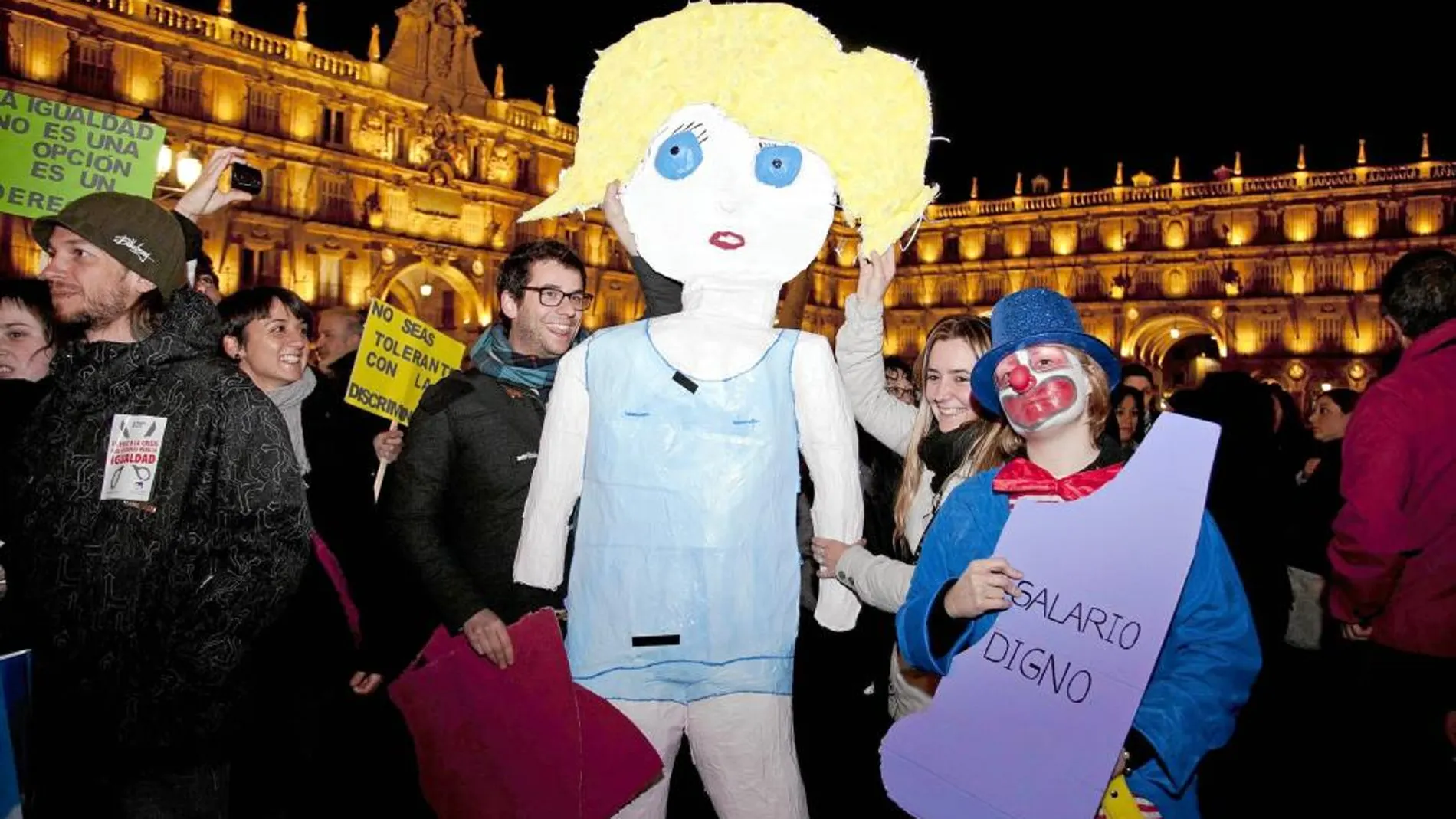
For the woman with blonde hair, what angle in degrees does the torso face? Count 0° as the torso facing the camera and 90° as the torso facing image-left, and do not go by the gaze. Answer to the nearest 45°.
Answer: approximately 45°

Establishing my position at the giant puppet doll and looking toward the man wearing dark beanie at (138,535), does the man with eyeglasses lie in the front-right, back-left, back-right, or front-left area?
front-right

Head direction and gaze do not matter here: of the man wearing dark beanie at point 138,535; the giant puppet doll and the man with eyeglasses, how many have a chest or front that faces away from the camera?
0

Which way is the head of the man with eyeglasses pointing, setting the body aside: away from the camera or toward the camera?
toward the camera

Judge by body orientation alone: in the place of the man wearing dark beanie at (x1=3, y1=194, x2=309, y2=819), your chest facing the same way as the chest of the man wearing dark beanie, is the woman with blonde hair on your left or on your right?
on your left

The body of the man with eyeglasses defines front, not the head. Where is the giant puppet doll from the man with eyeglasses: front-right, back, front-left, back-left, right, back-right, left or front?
front

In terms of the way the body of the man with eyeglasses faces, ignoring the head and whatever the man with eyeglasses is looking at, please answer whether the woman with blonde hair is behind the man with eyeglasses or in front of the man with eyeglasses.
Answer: in front

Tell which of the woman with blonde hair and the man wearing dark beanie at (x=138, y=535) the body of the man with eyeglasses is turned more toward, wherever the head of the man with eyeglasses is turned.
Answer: the woman with blonde hair

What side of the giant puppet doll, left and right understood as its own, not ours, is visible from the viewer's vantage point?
front

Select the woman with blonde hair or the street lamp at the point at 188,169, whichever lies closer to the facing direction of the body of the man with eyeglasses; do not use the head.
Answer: the woman with blonde hair

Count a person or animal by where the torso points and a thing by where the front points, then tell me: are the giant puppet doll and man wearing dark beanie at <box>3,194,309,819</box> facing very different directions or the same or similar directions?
same or similar directions

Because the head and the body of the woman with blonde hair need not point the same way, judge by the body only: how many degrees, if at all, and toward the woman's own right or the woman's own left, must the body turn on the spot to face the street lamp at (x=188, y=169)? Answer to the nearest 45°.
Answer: approximately 90° to the woman's own right

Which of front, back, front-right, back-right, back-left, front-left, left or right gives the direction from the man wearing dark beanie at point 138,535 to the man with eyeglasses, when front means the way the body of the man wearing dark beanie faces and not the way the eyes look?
back-left
